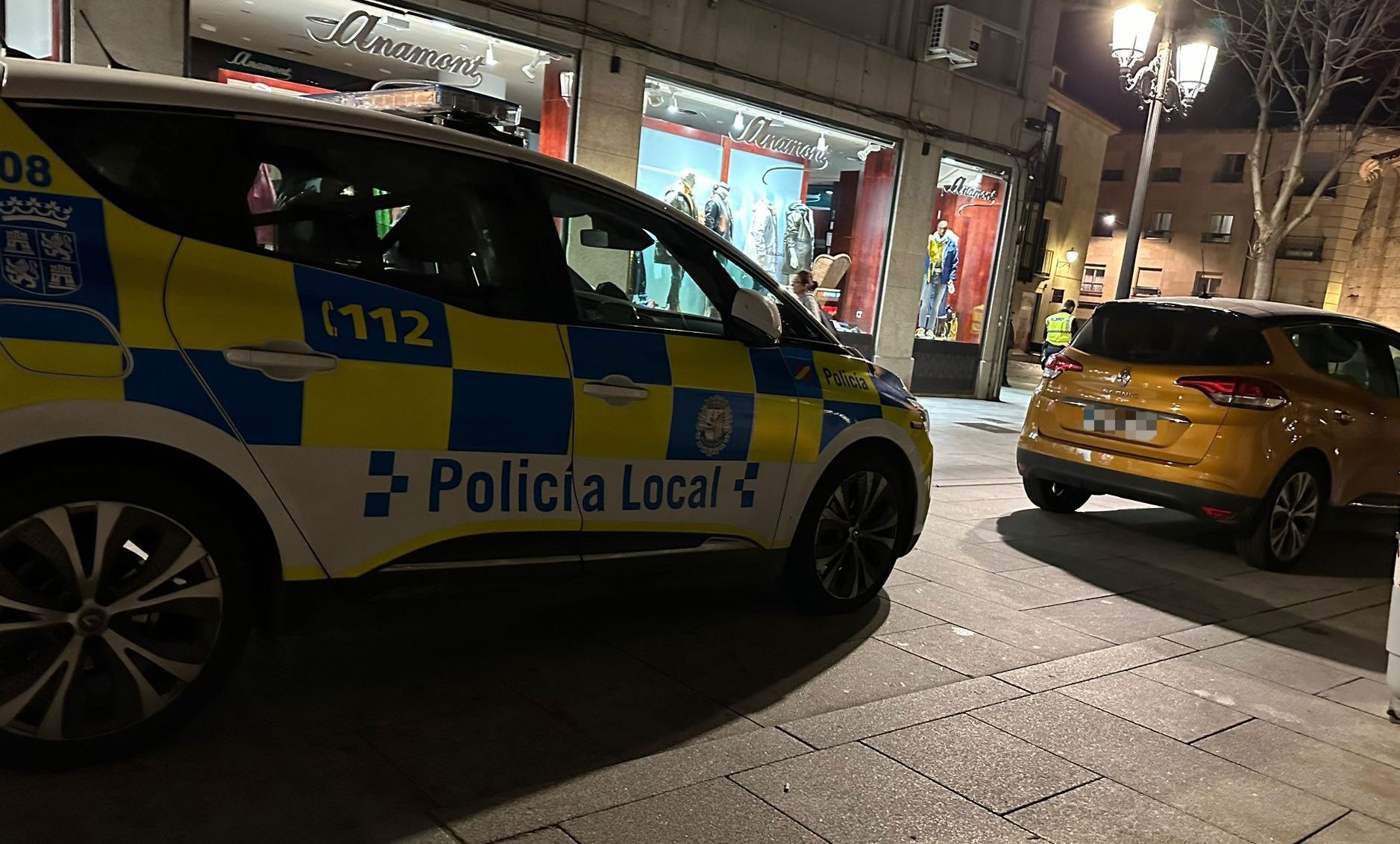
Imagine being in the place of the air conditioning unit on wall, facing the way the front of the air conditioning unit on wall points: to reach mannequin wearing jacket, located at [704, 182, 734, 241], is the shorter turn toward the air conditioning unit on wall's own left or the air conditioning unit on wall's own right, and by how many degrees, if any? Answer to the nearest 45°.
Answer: approximately 90° to the air conditioning unit on wall's own right

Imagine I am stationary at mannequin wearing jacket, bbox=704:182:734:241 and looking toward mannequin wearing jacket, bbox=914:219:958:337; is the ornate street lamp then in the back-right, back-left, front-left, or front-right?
front-right

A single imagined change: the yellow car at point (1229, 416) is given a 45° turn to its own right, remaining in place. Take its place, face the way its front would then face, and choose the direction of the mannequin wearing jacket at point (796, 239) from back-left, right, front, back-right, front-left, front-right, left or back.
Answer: back-left

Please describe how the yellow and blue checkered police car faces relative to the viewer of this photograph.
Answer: facing away from the viewer and to the right of the viewer

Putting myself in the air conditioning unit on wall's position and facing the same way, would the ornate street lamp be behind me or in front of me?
in front

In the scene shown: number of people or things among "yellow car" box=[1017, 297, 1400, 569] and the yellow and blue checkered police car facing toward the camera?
0

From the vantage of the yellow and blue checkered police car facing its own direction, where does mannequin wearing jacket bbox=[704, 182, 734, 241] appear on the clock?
The mannequin wearing jacket is roughly at 11 o'clock from the yellow and blue checkered police car.

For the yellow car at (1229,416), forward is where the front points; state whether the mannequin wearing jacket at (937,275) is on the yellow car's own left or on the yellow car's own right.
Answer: on the yellow car's own left

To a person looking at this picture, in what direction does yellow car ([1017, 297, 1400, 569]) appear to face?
facing away from the viewer and to the right of the viewer

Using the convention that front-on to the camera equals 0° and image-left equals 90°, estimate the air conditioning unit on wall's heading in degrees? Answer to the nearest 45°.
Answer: approximately 315°

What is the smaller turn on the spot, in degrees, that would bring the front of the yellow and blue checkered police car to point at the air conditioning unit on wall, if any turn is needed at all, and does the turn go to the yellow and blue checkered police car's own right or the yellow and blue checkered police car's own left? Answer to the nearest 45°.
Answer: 0° — it already faces it

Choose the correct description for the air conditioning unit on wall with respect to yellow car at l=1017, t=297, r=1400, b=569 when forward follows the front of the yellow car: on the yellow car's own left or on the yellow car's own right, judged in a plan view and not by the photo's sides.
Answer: on the yellow car's own left

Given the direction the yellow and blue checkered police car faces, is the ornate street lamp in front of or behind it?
in front
